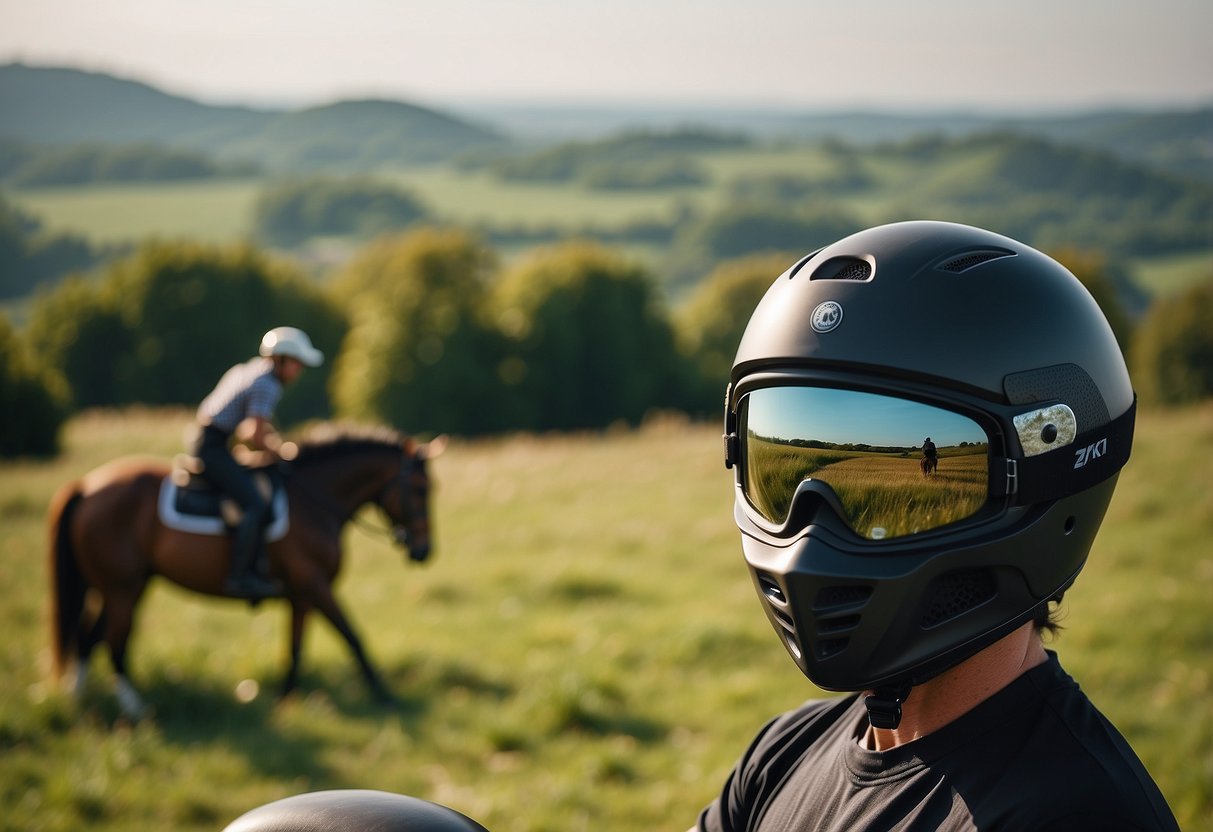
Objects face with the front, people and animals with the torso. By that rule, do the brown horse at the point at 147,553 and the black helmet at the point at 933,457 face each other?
no

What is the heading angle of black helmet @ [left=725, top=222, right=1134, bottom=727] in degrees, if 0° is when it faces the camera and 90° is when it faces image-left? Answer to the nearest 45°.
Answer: approximately 45°

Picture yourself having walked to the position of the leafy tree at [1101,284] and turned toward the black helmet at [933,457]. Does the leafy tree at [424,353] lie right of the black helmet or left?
right

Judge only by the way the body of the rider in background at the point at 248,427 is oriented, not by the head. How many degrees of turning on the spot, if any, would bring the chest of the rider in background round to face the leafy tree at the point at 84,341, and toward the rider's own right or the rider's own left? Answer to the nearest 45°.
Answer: approximately 90° to the rider's own left

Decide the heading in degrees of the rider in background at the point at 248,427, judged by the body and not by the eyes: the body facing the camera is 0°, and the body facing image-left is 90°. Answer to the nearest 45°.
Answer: approximately 270°

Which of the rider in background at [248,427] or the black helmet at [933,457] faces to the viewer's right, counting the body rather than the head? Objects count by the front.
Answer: the rider in background

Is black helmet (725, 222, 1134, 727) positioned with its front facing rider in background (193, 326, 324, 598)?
no

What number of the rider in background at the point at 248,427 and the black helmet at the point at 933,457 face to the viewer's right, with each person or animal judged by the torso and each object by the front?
1

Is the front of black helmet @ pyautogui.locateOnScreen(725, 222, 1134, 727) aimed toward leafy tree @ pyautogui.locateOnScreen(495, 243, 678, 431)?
no

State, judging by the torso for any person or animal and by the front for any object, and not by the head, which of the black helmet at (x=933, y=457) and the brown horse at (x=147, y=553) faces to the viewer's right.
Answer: the brown horse

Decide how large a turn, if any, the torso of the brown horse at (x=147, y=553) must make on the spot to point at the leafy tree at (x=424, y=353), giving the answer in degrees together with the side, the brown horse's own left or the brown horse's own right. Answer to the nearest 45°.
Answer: approximately 90° to the brown horse's own left

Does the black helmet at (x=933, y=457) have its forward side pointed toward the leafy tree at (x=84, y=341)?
no

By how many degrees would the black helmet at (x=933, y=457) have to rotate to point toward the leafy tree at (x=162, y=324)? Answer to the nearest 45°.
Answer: approximately 90° to its right

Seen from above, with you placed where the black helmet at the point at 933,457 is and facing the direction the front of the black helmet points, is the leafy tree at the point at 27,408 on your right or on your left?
on your right

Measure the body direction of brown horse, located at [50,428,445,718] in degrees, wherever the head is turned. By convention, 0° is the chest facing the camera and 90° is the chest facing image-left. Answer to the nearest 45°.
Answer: approximately 270°

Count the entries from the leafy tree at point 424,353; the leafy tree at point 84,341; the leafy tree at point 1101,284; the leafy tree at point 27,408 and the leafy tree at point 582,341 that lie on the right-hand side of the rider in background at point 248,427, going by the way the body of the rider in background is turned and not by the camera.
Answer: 0

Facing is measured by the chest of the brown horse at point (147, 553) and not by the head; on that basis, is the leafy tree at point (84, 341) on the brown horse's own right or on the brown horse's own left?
on the brown horse's own left

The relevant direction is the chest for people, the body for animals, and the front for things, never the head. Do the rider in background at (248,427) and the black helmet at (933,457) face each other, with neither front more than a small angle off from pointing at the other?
no

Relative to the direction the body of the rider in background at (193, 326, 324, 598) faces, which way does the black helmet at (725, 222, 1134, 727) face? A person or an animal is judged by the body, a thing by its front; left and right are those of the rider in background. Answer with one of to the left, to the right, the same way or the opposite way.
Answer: the opposite way

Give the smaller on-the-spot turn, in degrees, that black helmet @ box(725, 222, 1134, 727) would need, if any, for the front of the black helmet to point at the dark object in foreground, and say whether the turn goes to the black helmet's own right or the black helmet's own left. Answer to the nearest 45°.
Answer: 0° — it already faces it
